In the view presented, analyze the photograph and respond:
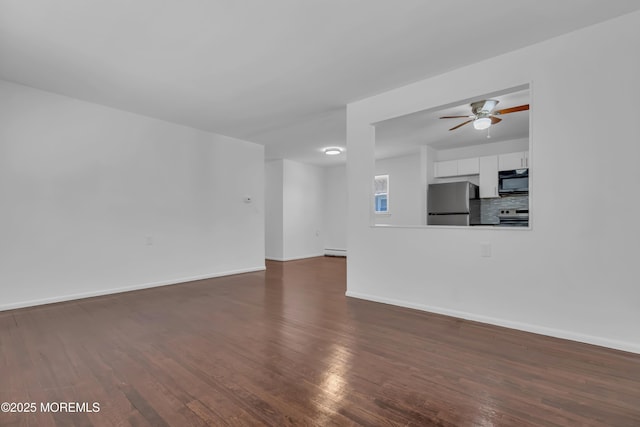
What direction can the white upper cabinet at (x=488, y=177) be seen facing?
toward the camera

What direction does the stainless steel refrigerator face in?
toward the camera

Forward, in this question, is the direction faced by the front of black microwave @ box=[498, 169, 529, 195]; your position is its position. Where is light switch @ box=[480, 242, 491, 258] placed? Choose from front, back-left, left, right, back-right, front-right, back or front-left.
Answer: front

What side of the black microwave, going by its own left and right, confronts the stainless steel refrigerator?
right
